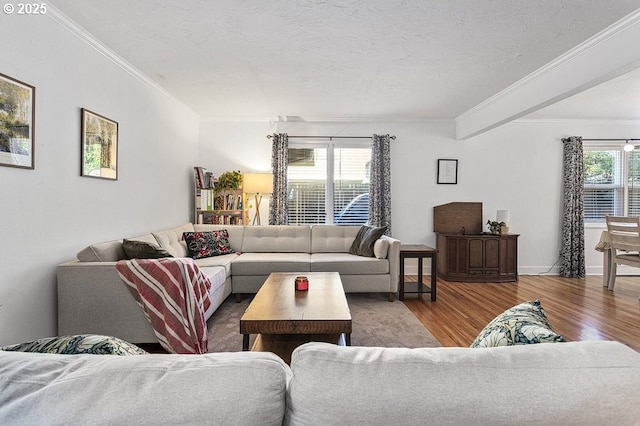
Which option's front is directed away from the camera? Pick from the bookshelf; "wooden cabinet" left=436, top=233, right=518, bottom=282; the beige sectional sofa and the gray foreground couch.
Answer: the gray foreground couch

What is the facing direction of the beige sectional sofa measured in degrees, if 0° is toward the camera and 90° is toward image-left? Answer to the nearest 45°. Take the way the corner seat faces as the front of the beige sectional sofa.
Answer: approximately 315°

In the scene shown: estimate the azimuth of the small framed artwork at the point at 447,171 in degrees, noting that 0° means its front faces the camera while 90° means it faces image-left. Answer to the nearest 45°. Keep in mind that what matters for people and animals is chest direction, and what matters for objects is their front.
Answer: approximately 0°

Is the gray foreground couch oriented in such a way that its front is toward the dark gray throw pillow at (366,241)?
yes

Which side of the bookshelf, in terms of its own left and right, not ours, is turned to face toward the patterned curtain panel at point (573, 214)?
left

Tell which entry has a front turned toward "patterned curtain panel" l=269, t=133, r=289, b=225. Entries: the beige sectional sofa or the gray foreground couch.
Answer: the gray foreground couch

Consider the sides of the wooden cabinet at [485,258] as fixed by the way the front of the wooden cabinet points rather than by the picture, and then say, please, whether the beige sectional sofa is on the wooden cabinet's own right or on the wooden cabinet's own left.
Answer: on the wooden cabinet's own right

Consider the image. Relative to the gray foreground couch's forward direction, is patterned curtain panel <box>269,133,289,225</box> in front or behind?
in front

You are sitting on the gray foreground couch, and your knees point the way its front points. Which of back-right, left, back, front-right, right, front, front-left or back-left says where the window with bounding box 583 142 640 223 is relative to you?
front-right

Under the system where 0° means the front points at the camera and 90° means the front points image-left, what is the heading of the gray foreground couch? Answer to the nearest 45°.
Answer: approximately 180°
